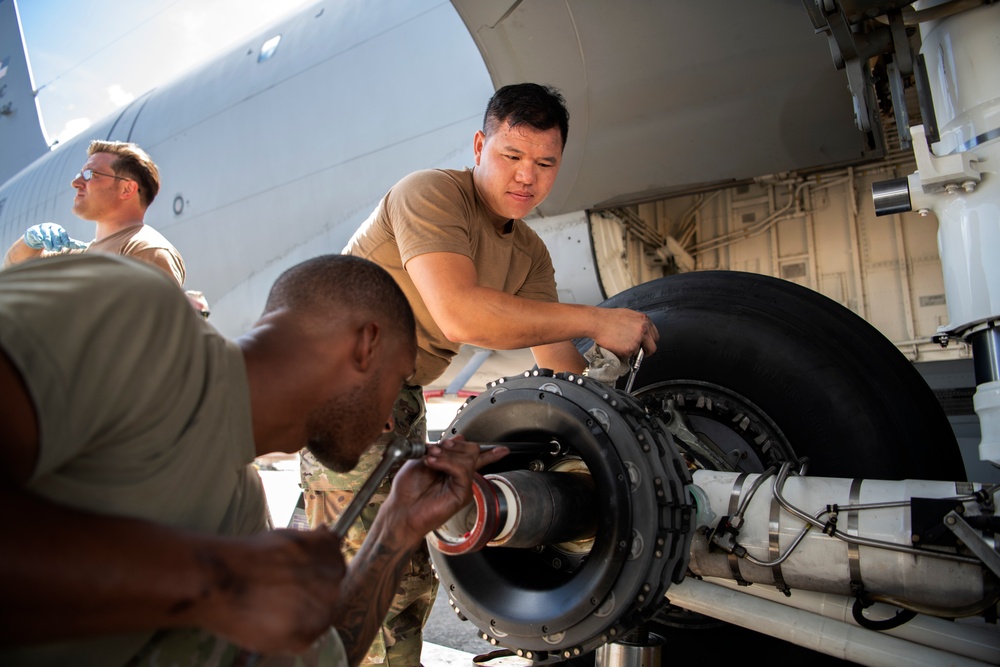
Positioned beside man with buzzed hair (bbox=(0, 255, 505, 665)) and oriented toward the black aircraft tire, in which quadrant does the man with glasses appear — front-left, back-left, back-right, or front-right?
front-left

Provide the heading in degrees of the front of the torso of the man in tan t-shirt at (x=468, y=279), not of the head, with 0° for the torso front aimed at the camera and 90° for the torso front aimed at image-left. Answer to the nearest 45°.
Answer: approximately 315°

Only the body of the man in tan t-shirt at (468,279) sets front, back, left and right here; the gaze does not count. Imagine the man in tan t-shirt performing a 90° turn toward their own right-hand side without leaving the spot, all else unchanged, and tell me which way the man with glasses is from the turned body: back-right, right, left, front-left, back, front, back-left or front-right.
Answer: right

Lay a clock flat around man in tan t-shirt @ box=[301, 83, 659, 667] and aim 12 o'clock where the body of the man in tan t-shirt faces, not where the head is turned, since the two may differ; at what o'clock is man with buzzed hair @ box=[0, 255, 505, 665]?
The man with buzzed hair is roughly at 2 o'clock from the man in tan t-shirt.

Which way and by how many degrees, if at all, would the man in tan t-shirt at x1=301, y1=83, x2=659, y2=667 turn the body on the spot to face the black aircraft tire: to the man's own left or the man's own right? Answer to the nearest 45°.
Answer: approximately 45° to the man's own left

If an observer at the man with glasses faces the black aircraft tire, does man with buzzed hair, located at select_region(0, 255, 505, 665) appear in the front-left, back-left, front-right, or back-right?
front-right

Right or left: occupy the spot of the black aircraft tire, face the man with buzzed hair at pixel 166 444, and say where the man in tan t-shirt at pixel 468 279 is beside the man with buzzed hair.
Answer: right

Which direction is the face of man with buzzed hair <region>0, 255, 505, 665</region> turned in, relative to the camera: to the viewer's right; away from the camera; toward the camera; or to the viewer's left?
to the viewer's right
